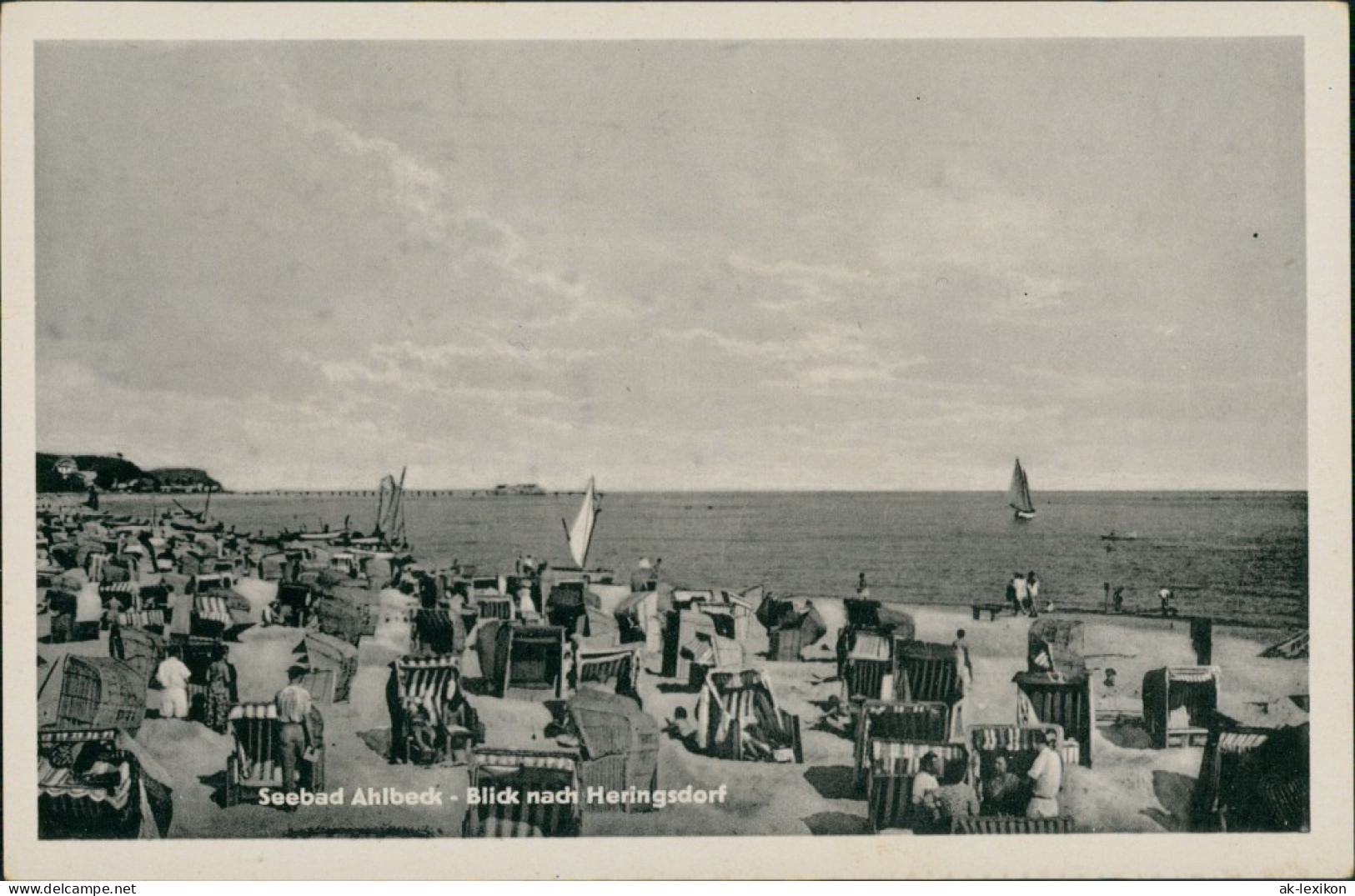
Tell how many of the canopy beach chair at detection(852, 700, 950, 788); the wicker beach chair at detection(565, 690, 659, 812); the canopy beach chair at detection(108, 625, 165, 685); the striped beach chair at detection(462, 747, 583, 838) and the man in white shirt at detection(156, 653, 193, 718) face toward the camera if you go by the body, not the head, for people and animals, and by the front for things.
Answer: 2

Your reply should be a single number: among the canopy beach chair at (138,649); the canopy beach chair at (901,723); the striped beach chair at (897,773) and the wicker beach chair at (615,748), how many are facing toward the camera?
2

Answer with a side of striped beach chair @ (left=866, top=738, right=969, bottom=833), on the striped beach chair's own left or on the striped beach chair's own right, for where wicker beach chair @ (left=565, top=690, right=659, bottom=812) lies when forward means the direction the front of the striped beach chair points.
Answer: on the striped beach chair's own right

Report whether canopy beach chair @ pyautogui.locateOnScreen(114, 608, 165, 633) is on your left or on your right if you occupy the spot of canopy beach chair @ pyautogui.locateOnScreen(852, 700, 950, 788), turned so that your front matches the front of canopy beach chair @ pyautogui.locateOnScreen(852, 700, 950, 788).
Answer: on your right

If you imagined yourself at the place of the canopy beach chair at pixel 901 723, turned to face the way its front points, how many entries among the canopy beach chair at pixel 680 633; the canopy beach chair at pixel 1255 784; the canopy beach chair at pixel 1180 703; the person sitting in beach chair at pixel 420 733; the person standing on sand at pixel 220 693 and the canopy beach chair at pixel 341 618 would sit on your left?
2

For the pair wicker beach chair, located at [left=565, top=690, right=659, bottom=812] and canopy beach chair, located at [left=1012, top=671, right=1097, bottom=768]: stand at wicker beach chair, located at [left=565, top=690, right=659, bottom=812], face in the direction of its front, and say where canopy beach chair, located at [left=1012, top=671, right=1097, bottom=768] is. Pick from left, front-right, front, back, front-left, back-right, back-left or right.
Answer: back-right

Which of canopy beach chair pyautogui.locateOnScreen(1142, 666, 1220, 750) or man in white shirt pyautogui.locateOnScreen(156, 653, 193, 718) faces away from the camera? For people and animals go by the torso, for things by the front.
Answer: the man in white shirt

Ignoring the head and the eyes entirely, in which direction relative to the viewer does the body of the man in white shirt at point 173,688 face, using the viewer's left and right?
facing away from the viewer

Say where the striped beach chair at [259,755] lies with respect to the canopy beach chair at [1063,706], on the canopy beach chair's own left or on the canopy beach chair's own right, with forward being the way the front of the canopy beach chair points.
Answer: on the canopy beach chair's own right
